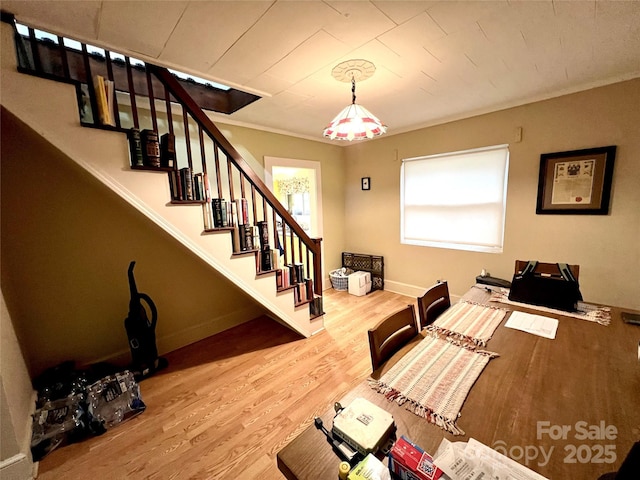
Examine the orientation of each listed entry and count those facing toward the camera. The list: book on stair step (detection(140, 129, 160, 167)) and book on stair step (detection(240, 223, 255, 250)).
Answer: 2

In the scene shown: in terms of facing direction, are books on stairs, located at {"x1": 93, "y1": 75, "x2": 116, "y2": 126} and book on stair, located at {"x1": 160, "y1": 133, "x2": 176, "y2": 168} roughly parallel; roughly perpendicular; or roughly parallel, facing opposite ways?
roughly parallel

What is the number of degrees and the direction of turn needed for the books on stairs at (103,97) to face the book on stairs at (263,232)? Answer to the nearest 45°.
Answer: approximately 90° to its left

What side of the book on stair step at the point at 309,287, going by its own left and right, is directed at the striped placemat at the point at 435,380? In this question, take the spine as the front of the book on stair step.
front

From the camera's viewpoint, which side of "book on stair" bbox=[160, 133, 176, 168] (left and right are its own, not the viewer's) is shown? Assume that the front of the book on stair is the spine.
front

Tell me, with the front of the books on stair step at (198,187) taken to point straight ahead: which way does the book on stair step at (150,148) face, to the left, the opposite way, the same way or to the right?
the same way

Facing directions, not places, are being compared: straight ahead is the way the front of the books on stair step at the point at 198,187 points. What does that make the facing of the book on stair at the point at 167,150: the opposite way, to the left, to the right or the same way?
the same way

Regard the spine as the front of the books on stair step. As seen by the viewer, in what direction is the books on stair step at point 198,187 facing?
toward the camera

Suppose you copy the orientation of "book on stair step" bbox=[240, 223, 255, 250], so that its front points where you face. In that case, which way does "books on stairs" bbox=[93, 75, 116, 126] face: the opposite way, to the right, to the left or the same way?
the same way

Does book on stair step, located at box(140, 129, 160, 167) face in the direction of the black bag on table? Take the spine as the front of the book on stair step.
no

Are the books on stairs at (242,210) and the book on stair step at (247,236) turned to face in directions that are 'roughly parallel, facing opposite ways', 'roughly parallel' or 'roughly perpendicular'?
roughly parallel

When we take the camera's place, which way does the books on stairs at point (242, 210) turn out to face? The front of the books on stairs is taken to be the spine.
facing the viewer

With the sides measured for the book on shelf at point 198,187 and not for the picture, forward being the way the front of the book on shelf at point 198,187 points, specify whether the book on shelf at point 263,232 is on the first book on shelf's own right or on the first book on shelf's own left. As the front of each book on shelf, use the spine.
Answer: on the first book on shelf's own left

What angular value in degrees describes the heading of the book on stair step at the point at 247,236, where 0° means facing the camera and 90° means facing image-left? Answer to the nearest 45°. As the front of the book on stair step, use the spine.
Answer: approximately 0°
